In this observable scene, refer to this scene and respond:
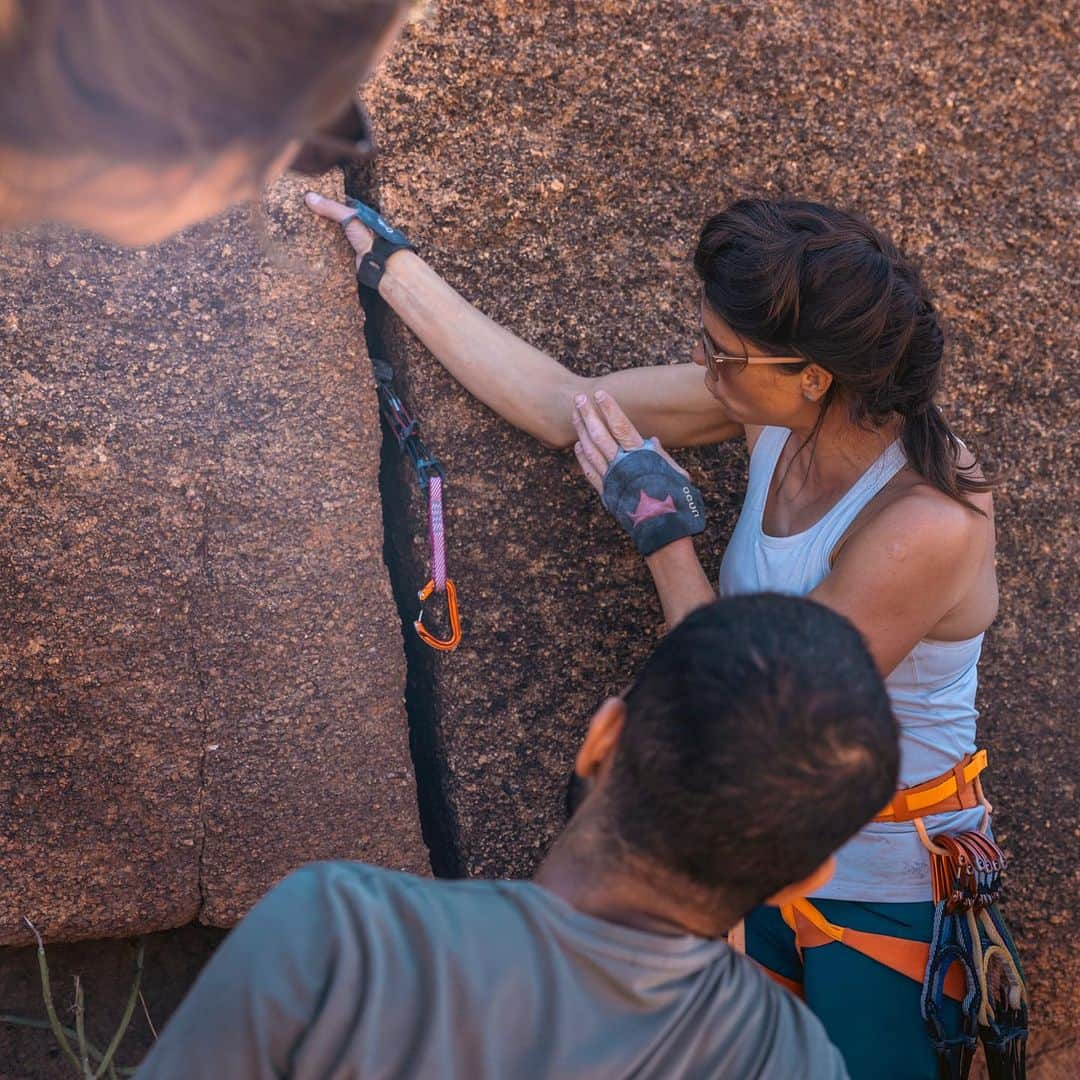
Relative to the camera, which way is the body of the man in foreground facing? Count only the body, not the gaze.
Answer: away from the camera

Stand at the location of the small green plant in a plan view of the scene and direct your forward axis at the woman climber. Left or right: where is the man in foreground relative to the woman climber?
right

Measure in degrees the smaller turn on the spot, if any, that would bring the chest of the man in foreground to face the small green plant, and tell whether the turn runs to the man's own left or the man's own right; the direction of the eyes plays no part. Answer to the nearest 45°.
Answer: approximately 45° to the man's own left

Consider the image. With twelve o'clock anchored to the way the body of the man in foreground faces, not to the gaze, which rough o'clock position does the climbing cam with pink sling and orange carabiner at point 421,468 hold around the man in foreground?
The climbing cam with pink sling and orange carabiner is roughly at 12 o'clock from the man in foreground.
